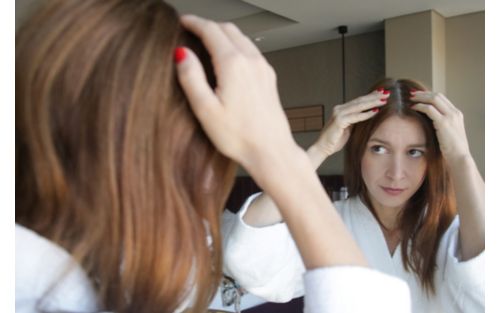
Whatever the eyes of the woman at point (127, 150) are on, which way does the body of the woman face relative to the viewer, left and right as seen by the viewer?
facing away from the viewer and to the right of the viewer

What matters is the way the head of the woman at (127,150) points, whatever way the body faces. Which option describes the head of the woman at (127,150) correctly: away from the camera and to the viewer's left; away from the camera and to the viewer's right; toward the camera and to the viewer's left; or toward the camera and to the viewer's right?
away from the camera and to the viewer's right
